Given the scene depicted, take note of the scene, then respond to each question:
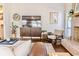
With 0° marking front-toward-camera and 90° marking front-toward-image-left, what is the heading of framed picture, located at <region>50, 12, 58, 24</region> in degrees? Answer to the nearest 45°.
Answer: approximately 0°
